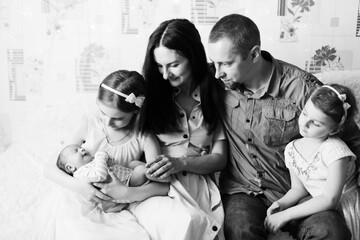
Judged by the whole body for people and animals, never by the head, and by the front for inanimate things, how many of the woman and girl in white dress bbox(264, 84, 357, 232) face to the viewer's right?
0

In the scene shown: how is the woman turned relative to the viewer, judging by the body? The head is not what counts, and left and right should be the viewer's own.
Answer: facing the viewer and to the left of the viewer

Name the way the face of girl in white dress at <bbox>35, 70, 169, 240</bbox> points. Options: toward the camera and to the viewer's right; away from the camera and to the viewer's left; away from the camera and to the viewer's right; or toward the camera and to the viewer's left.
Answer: toward the camera and to the viewer's left

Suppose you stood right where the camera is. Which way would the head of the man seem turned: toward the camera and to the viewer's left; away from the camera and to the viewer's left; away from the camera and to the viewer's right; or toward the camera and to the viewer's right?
toward the camera and to the viewer's left

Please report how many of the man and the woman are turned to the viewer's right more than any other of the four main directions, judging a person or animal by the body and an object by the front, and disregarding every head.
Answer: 0

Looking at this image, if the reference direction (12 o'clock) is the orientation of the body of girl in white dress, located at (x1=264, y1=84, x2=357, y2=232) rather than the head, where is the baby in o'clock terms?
The baby is roughly at 1 o'clock from the girl in white dress.
